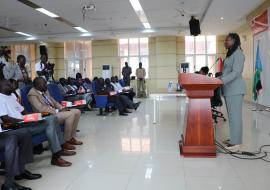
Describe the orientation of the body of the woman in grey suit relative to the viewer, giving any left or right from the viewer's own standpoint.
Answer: facing to the left of the viewer

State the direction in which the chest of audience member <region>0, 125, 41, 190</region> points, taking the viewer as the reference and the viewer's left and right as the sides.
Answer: facing to the right of the viewer

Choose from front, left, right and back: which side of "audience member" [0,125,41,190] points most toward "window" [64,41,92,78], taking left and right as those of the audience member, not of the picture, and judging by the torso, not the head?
left

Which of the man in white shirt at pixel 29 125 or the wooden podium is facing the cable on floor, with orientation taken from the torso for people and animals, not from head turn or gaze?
the man in white shirt

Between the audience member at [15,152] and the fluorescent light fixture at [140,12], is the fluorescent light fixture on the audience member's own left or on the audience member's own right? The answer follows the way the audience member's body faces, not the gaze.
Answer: on the audience member's own left

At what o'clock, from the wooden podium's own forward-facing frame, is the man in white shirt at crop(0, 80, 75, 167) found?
The man in white shirt is roughly at 11 o'clock from the wooden podium.

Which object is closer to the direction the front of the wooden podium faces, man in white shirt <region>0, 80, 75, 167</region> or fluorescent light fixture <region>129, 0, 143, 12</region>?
the man in white shirt

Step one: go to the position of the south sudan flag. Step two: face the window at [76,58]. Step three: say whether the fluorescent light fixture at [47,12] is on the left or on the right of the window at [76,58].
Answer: left

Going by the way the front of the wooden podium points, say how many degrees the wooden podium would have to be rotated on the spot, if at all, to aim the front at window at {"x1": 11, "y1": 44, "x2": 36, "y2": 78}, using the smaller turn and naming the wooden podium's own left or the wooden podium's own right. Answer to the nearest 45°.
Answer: approximately 45° to the wooden podium's own right

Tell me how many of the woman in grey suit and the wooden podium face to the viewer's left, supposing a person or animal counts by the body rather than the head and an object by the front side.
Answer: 2

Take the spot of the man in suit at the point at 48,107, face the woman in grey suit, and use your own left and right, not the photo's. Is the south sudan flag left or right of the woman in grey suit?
left

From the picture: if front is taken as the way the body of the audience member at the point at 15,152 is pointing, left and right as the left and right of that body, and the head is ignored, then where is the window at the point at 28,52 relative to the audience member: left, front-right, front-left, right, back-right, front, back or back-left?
left

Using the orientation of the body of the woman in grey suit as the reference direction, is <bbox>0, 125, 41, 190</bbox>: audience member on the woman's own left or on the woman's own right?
on the woman's own left

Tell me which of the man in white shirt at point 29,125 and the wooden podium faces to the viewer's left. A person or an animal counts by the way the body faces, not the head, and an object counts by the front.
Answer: the wooden podium

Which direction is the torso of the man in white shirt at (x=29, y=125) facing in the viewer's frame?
to the viewer's right

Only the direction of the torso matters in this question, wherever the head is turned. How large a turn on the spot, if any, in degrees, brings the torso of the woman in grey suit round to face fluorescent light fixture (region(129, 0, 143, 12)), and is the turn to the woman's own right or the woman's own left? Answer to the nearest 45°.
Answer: approximately 45° to the woman's own right

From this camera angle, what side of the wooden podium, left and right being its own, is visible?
left
